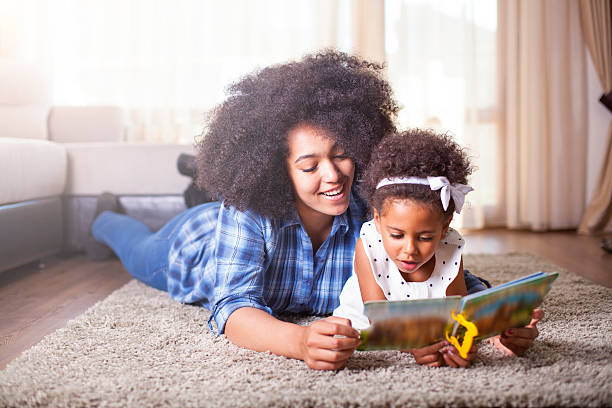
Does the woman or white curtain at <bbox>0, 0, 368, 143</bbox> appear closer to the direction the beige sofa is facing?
the woman

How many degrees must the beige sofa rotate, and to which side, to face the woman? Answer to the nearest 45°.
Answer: approximately 45° to its right

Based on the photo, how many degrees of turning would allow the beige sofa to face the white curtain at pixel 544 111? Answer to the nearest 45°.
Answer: approximately 45° to its left

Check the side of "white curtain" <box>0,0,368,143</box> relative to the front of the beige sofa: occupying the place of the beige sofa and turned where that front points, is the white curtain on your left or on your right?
on your left

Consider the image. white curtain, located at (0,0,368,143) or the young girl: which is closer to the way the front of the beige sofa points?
the young girl

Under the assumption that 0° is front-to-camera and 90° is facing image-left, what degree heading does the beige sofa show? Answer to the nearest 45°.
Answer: approximately 315°
